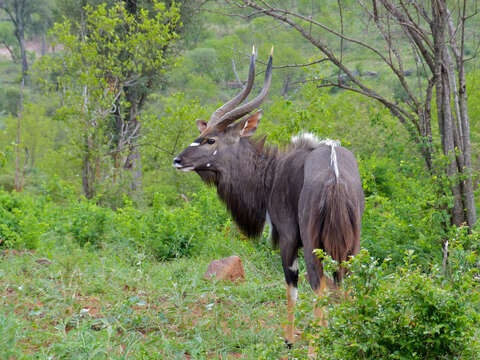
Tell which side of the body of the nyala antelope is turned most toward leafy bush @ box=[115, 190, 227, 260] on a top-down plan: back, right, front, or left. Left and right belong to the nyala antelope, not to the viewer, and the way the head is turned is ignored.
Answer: front

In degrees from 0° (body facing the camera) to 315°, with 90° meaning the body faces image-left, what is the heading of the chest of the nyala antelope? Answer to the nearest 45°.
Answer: approximately 135°

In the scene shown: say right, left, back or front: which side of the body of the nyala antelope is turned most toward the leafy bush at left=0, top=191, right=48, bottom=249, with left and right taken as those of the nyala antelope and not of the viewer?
front

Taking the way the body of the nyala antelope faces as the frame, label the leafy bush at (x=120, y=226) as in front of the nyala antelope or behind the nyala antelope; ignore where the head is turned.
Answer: in front
